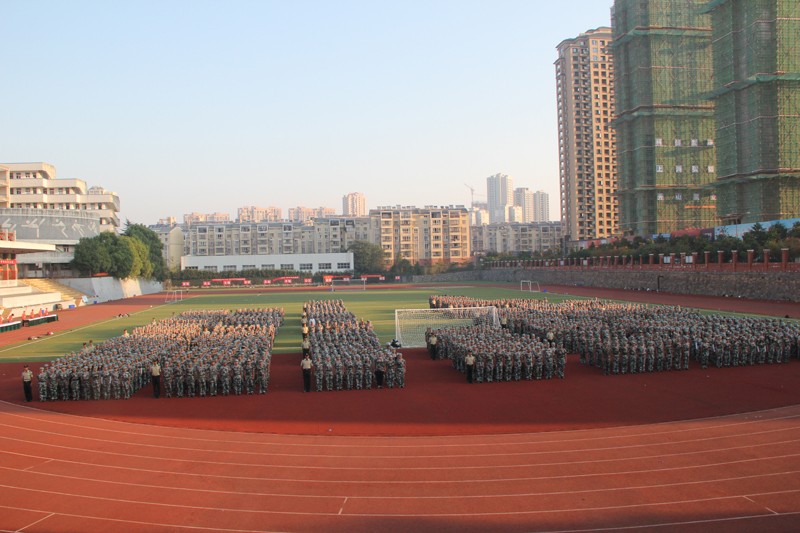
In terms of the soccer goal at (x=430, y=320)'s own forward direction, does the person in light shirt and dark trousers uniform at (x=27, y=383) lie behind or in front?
behind

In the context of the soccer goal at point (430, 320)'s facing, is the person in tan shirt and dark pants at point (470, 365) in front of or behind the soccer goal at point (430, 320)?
behind

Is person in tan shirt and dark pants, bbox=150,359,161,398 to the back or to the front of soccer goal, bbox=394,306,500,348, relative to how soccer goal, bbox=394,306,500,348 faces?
to the back

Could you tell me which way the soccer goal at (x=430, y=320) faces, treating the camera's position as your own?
facing away from the viewer

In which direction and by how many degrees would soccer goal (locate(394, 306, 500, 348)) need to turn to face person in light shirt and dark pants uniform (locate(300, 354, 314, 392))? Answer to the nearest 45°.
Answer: approximately 180°
